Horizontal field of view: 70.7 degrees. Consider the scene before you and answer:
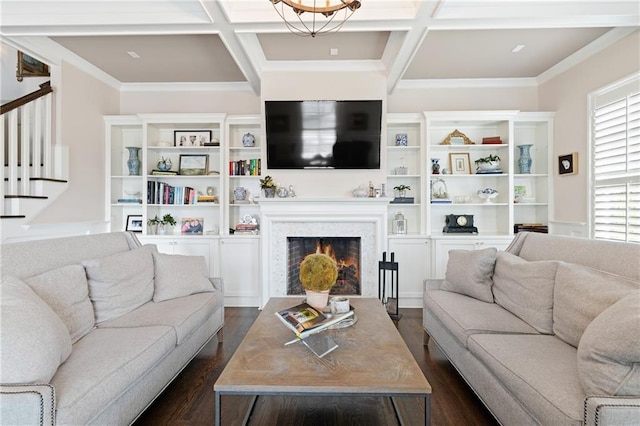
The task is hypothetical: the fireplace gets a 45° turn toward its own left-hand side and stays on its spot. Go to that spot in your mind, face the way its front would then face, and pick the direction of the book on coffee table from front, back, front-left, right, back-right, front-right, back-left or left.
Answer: front-right

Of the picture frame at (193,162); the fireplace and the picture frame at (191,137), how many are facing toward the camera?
3

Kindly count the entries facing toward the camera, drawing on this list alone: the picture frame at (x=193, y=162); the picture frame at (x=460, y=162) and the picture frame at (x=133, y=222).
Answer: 3

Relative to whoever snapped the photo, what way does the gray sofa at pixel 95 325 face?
facing the viewer and to the right of the viewer

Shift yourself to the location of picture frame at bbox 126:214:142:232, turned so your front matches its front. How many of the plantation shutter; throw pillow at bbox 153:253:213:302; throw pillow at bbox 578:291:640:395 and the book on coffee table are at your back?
0

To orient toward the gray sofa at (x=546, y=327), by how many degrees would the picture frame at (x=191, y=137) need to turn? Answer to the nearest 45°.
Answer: approximately 45° to its left

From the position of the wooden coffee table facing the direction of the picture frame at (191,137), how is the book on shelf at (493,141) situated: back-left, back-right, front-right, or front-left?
front-right

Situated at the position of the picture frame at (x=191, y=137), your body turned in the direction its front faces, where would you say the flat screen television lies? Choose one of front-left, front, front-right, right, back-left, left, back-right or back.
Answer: front-left

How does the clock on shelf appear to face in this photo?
toward the camera

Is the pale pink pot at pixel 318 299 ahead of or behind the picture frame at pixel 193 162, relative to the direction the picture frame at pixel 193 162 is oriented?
ahead

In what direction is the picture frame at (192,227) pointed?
toward the camera

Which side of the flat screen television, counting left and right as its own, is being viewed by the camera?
front

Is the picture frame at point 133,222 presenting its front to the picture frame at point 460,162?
no

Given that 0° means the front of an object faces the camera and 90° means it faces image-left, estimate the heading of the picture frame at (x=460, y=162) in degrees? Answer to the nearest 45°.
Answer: approximately 0°

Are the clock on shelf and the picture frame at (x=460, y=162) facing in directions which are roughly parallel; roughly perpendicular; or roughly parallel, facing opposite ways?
roughly parallel

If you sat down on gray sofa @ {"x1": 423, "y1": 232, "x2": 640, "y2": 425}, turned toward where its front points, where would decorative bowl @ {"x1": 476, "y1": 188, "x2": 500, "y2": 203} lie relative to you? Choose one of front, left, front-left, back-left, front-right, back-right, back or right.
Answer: back-right
